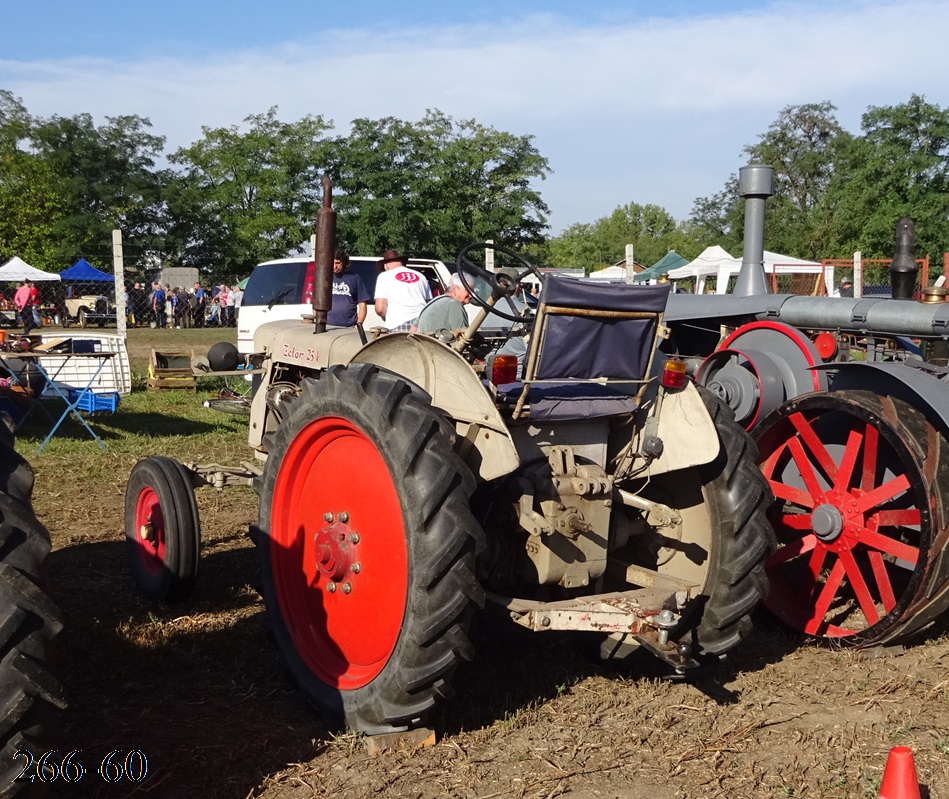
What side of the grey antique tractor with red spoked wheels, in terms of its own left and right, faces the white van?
front

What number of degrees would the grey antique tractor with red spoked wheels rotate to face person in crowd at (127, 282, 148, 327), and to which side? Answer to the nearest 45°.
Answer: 0° — it already faces them

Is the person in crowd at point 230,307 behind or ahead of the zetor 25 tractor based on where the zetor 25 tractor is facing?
ahead

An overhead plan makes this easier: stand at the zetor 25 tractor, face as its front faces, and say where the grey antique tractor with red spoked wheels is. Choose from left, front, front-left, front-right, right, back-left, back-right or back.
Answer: right

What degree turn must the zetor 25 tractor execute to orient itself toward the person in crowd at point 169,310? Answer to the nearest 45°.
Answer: approximately 45° to its right

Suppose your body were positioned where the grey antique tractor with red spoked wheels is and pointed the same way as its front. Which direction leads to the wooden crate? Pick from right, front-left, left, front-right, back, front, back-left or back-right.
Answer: front

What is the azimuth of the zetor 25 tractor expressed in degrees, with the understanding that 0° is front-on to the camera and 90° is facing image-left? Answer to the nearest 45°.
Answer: approximately 135°

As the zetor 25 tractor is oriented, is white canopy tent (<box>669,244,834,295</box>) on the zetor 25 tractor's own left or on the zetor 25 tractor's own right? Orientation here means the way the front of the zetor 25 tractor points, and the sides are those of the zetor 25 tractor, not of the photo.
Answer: on the zetor 25 tractor's own right

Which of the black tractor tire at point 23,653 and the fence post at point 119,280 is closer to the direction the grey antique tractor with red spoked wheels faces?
the fence post

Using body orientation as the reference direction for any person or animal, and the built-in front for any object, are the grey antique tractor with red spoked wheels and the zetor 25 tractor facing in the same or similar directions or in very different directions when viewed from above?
same or similar directions

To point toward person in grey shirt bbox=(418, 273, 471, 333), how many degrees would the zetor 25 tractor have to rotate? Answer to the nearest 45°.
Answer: approximately 45° to its right

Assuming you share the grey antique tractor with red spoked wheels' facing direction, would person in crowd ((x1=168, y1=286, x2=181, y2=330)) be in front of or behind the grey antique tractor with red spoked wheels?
in front

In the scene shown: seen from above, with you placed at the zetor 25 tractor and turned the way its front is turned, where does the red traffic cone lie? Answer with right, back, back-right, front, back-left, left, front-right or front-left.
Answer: back

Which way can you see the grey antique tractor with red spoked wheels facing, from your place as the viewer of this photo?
facing away from the viewer and to the left of the viewer

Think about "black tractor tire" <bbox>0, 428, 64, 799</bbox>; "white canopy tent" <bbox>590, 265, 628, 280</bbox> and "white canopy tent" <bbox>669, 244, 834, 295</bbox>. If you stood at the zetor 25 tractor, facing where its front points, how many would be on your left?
1
